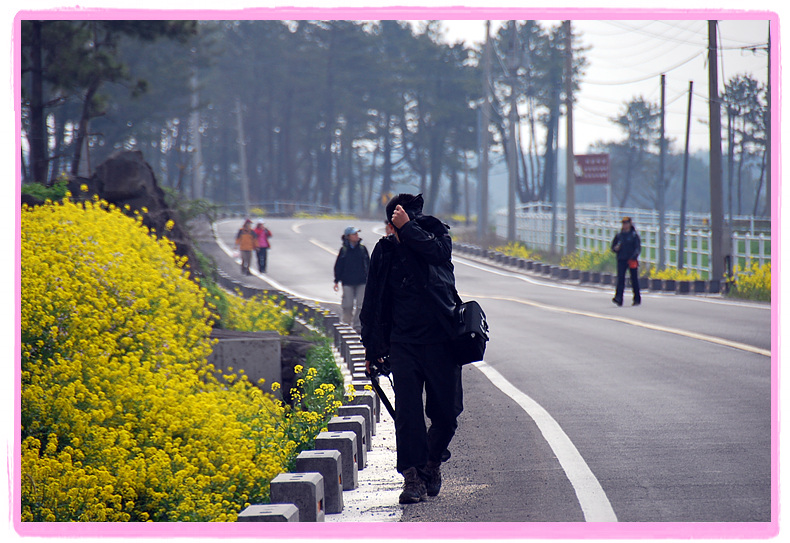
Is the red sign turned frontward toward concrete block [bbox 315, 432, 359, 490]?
yes

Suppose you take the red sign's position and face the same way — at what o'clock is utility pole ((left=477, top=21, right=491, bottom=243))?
The utility pole is roughly at 3 o'clock from the red sign.

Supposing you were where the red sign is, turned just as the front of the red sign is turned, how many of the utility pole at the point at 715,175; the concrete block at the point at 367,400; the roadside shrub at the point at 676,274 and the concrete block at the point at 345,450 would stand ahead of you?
4

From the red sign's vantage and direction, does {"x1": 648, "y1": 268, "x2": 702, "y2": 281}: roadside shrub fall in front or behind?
in front

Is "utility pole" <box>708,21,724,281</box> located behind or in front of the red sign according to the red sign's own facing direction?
in front

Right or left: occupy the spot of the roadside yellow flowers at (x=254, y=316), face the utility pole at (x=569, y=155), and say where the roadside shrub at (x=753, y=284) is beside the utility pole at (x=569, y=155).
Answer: right

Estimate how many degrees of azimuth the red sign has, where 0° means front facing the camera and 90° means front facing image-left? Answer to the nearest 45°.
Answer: approximately 0°

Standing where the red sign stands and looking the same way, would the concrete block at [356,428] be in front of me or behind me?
in front
